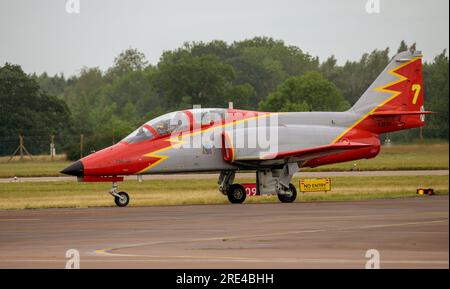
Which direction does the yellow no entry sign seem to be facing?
toward the camera
